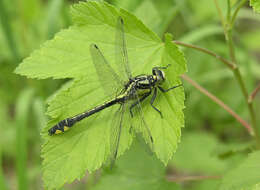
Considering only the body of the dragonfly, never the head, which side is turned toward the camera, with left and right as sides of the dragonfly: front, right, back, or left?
right

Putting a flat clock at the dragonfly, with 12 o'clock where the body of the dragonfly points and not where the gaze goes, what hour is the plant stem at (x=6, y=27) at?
The plant stem is roughly at 8 o'clock from the dragonfly.

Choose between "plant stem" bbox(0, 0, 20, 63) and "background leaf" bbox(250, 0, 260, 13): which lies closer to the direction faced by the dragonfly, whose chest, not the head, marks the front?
the background leaf
